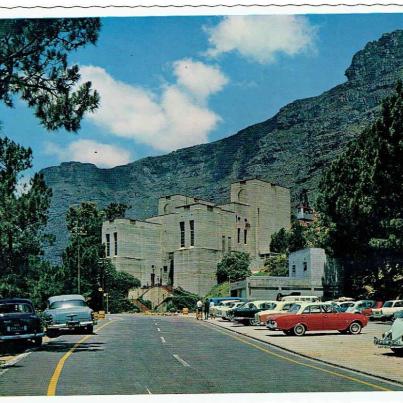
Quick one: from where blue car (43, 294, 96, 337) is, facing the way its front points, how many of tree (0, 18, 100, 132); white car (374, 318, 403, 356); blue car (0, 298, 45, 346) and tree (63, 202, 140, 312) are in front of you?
1

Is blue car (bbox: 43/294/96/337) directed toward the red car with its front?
no

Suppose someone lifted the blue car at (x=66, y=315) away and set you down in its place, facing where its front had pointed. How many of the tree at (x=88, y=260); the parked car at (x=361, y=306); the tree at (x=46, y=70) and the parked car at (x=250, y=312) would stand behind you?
1

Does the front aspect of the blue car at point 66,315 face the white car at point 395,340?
no

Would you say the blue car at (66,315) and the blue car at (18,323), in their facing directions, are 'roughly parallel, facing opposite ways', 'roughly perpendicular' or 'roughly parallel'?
roughly parallel
